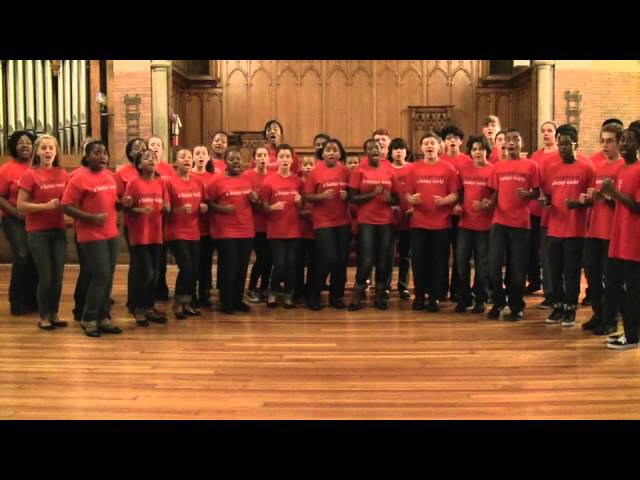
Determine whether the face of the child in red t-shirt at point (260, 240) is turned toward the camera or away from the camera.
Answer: toward the camera

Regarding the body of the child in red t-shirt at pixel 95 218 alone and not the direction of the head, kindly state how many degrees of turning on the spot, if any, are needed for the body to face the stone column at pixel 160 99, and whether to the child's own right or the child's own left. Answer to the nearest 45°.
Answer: approximately 135° to the child's own left

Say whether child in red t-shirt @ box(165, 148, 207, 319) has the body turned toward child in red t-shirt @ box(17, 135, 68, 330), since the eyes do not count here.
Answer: no

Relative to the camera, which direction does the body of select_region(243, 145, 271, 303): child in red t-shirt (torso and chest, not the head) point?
toward the camera

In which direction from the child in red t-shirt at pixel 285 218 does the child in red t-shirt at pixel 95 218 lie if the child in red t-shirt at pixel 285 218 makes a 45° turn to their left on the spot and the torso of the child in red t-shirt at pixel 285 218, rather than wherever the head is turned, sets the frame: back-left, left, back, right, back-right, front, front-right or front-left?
right

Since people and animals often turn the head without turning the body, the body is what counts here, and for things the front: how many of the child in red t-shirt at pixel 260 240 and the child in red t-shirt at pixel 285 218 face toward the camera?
2

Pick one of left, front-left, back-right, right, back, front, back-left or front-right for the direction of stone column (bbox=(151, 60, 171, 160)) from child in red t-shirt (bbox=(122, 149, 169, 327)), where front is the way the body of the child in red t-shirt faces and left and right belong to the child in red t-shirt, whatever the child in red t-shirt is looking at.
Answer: back-left

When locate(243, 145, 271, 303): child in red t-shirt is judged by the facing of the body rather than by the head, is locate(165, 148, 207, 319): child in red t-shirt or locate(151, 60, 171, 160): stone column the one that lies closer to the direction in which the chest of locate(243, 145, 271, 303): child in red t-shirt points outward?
the child in red t-shirt

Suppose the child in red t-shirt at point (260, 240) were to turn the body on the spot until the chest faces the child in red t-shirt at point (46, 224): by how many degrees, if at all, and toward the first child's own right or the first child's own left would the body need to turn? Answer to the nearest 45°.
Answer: approximately 45° to the first child's own right

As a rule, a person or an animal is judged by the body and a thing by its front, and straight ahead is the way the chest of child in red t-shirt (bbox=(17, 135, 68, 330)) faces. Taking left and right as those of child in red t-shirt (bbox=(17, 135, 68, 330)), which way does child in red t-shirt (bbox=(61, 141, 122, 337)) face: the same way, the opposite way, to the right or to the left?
the same way

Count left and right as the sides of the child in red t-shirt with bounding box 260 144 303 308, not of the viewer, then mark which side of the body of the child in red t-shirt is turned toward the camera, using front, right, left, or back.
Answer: front

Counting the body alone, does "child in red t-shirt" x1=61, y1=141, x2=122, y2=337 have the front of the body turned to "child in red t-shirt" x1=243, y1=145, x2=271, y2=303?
no

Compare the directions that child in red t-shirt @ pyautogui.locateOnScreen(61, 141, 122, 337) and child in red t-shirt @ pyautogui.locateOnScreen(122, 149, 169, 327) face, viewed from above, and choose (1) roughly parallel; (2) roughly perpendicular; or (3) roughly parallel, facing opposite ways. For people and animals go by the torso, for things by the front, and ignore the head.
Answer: roughly parallel

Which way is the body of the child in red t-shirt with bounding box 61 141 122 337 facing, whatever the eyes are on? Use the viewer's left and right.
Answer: facing the viewer and to the right of the viewer

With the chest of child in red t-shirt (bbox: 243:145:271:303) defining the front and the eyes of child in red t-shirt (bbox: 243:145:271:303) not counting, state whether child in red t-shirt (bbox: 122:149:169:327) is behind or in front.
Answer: in front
